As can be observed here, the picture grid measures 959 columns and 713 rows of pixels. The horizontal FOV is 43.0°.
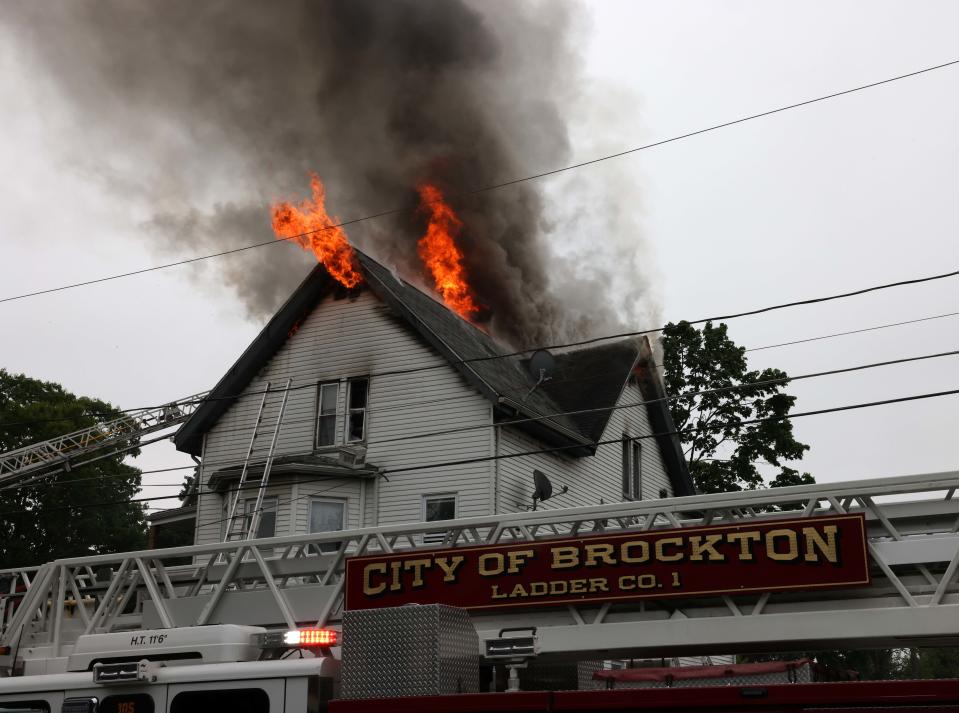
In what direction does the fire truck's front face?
to the viewer's left

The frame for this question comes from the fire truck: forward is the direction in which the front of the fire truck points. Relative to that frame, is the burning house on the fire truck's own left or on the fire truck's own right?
on the fire truck's own right

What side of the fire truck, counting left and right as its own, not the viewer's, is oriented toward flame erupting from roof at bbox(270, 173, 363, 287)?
right

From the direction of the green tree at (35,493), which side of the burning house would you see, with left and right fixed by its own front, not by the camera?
right

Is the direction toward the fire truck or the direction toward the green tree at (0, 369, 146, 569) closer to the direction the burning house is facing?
the fire truck

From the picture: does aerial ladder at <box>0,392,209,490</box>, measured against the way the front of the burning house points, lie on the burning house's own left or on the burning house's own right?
on the burning house's own right

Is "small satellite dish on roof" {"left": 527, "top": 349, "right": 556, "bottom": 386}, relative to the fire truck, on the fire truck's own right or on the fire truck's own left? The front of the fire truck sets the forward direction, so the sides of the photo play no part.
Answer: on the fire truck's own right

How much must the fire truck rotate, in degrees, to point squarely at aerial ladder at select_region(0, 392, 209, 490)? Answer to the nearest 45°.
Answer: approximately 45° to its right

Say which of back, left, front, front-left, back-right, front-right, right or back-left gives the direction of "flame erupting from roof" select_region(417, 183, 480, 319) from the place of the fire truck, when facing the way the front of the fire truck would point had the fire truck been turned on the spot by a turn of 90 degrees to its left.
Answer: back

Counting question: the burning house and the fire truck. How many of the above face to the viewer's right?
0

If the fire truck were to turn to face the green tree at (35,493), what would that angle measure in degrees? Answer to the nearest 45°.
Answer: approximately 45° to its right

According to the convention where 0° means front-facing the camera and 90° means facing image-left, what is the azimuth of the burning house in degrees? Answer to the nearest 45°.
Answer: approximately 45°
